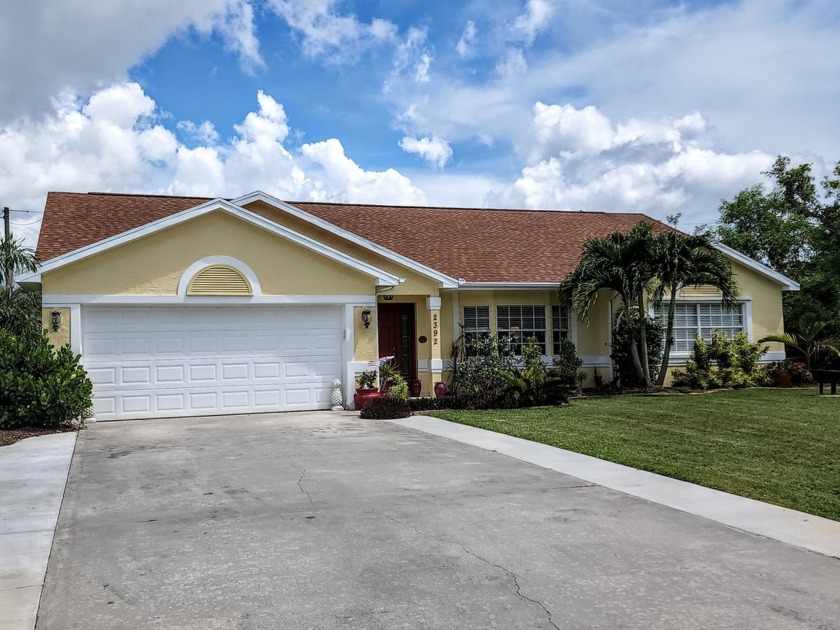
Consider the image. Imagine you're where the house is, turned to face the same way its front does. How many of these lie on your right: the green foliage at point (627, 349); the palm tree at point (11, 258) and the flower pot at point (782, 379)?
1

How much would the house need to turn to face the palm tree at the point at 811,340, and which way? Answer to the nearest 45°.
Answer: approximately 90° to its left

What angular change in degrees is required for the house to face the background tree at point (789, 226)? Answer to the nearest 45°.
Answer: approximately 135° to its left

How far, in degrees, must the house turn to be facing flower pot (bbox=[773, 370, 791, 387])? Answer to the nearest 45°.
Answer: approximately 90° to its left

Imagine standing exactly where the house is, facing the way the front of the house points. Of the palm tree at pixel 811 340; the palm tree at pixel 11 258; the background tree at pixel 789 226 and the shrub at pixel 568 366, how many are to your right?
1

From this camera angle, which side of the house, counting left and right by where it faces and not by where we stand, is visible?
front
